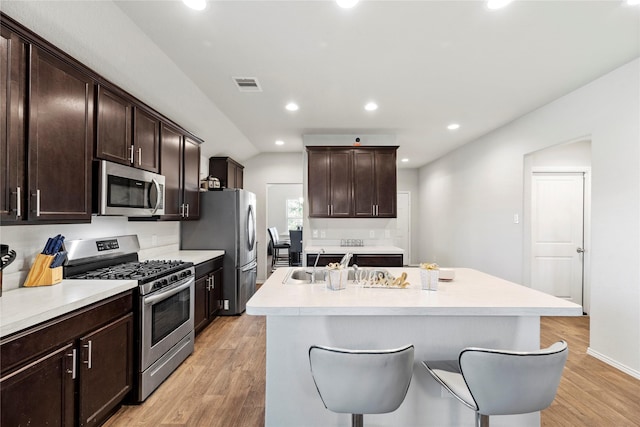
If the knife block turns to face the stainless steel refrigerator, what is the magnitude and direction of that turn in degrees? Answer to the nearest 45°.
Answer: approximately 90° to its left

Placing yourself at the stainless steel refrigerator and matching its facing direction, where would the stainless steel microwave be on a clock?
The stainless steel microwave is roughly at 4 o'clock from the stainless steel refrigerator.

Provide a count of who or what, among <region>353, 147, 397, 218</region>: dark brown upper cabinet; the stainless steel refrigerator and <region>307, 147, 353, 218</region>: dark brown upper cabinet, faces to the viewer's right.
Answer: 1

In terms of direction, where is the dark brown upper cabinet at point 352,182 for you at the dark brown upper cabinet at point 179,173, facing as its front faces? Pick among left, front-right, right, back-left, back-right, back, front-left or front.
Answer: front-left

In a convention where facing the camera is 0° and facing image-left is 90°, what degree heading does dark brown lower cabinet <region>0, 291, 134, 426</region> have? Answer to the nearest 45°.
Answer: approximately 315°

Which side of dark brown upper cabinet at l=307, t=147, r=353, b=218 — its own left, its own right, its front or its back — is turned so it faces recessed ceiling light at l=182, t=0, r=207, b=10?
front

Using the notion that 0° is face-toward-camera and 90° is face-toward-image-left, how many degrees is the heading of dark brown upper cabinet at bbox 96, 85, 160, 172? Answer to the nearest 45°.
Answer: approximately 315°

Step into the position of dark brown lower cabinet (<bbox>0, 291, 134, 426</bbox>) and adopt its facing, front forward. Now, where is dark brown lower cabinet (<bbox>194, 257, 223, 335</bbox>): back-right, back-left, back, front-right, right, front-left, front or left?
left

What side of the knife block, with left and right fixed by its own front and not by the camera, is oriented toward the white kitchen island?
front

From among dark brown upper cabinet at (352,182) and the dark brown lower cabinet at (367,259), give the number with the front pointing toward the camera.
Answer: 2

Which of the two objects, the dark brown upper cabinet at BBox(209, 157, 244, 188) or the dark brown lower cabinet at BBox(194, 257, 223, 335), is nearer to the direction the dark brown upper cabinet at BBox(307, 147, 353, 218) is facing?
the dark brown lower cabinet

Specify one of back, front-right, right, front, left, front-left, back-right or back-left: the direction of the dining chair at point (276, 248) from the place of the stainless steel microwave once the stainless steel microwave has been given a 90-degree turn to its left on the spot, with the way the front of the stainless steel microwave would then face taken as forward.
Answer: front

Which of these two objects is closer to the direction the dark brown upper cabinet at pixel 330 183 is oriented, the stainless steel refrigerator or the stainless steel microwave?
the stainless steel microwave

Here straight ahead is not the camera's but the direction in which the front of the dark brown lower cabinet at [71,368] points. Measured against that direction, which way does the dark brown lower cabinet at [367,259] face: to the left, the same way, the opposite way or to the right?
to the right
